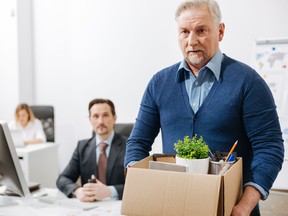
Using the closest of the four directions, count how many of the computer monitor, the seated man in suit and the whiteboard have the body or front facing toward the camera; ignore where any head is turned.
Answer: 2

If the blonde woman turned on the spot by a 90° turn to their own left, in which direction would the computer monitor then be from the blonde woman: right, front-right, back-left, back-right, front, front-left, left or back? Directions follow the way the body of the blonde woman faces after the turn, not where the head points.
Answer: front-right

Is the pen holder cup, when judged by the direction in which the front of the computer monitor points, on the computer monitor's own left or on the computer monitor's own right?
on the computer monitor's own right

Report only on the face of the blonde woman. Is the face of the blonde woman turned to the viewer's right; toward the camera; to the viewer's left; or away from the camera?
toward the camera

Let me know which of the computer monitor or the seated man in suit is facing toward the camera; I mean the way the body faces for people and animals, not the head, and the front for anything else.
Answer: the seated man in suit

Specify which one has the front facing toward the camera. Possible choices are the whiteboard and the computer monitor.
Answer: the whiteboard

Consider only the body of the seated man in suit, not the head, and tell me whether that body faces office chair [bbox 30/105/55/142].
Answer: no

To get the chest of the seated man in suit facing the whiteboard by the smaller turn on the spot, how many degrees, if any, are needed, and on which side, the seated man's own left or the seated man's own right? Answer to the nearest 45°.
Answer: approximately 90° to the seated man's own left

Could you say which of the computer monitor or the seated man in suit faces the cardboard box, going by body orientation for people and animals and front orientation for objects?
the seated man in suit

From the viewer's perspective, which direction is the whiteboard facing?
toward the camera

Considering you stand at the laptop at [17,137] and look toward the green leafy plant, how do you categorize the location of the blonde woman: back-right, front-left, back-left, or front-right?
back-left

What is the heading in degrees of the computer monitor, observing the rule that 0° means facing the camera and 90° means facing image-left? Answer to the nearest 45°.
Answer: approximately 225°

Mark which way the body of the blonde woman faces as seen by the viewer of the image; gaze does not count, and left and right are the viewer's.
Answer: facing the viewer and to the left of the viewer

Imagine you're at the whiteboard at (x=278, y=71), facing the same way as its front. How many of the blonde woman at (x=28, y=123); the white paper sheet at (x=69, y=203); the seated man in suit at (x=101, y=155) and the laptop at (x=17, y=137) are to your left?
0

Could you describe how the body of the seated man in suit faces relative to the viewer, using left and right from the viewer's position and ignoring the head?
facing the viewer

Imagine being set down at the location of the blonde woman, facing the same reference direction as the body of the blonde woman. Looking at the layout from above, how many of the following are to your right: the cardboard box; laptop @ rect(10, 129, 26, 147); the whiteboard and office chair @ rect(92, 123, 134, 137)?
0

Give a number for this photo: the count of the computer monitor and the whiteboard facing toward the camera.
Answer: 1

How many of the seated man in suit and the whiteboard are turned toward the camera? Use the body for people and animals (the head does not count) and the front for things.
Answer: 2
